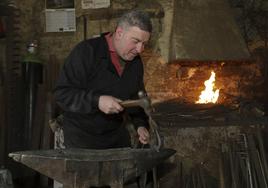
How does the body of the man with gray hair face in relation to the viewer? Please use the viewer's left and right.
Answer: facing the viewer and to the right of the viewer

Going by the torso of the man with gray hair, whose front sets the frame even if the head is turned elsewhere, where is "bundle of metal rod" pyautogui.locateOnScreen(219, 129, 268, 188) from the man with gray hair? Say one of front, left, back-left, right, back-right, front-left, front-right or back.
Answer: left

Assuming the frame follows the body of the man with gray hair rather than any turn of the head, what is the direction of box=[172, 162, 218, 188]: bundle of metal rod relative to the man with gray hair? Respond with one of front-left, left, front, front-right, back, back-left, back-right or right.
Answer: left

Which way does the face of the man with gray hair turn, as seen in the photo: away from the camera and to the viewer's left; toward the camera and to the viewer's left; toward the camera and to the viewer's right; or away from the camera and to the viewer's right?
toward the camera and to the viewer's right
